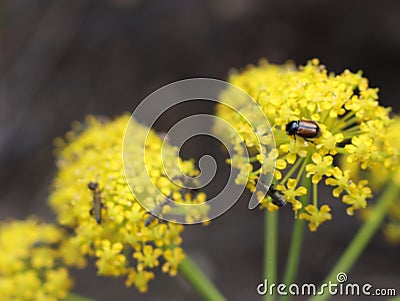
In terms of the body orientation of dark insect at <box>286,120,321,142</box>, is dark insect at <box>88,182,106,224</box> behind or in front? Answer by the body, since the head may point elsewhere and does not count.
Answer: in front

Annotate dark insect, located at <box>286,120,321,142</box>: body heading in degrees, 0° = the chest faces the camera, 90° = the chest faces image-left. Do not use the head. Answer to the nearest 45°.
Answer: approximately 90°

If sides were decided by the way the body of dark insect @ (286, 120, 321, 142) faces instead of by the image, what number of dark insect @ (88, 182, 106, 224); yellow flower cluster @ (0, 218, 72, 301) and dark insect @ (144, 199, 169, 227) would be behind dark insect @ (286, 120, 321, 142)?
0

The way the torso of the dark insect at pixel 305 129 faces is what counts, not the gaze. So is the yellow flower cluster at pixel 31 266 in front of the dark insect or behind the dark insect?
in front

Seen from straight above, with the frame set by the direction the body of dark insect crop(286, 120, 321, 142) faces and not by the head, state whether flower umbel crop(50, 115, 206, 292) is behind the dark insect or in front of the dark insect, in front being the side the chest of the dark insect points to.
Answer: in front
